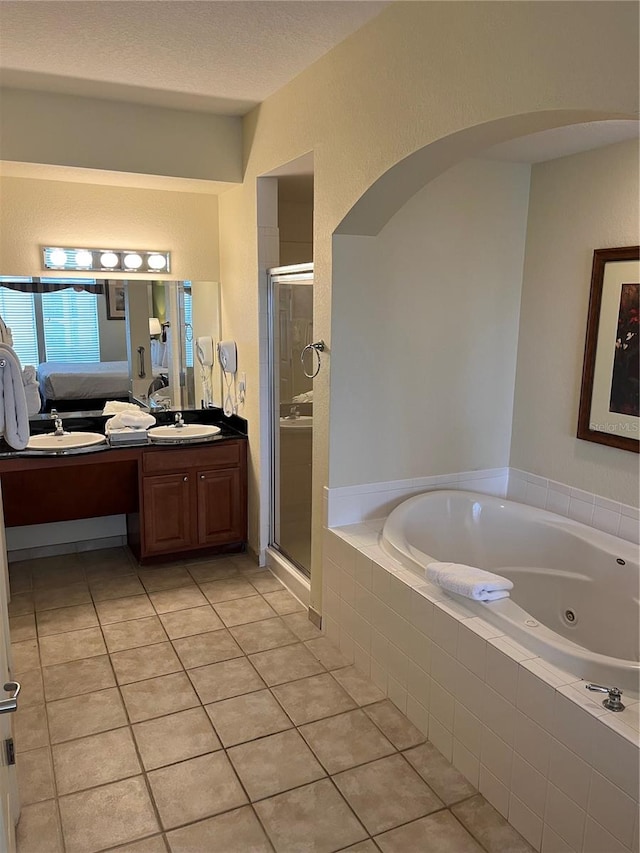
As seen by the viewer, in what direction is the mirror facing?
toward the camera

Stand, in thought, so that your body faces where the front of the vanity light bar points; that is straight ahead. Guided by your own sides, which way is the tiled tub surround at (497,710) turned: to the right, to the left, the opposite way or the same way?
to the right

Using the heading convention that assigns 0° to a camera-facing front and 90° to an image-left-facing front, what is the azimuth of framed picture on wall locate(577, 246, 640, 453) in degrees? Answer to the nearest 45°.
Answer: approximately 45°

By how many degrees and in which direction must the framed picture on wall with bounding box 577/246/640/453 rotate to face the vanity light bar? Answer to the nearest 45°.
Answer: approximately 45° to its right

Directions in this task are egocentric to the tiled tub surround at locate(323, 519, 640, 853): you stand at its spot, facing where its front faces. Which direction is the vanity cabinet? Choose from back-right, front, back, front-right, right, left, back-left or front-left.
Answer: right

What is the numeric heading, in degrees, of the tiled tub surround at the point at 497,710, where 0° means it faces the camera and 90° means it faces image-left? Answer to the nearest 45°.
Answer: approximately 45°

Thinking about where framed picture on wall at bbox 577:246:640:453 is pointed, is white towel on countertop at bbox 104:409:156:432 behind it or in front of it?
in front

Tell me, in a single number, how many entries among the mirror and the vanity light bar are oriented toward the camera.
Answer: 2

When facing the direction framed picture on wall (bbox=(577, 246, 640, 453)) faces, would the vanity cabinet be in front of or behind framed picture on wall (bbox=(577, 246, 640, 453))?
in front

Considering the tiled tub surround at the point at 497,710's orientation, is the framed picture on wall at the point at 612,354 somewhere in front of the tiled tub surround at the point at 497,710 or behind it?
behind
